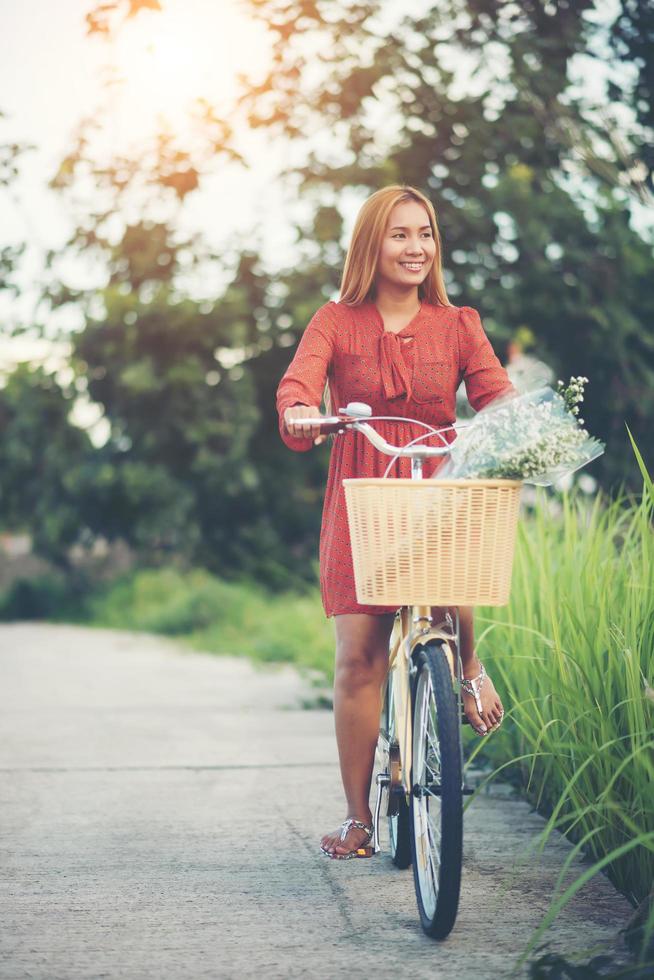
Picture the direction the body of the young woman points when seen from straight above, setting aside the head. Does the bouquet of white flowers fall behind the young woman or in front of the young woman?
in front

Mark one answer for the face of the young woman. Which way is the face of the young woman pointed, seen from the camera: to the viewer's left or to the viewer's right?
to the viewer's right

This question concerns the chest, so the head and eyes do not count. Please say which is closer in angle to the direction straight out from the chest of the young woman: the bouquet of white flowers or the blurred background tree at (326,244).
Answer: the bouquet of white flowers

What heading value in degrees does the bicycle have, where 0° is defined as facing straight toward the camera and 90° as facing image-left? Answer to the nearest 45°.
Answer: approximately 0°

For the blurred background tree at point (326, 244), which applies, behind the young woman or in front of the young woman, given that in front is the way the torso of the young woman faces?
behind
